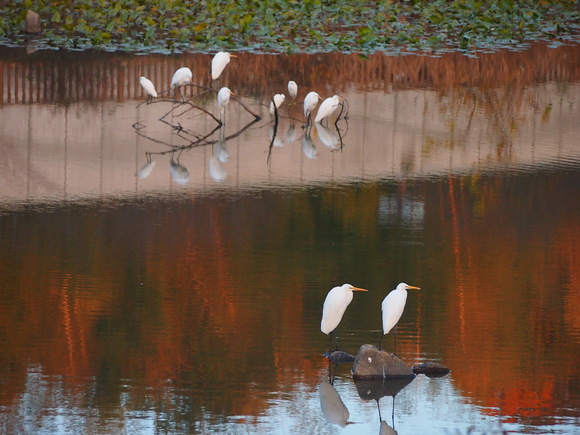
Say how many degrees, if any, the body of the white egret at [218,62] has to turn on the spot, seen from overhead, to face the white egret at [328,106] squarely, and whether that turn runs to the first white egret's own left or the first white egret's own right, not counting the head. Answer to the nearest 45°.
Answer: approximately 45° to the first white egret's own right

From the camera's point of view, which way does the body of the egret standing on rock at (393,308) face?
to the viewer's right

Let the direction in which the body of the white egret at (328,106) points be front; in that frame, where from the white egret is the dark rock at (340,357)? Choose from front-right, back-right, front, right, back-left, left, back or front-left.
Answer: right

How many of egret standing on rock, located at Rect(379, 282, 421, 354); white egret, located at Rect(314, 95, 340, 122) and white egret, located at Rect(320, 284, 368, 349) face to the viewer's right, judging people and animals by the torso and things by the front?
3

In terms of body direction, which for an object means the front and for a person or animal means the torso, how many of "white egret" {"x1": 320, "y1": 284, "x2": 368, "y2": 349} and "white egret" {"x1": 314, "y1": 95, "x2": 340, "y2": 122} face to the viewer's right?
2

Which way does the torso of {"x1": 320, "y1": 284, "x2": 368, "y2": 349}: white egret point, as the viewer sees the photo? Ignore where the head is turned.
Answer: to the viewer's right

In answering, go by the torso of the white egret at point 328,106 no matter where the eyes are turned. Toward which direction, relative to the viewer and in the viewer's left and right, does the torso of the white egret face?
facing to the right of the viewer

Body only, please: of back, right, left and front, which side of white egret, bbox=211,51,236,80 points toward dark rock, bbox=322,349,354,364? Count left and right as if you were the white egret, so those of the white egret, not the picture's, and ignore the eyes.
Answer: right

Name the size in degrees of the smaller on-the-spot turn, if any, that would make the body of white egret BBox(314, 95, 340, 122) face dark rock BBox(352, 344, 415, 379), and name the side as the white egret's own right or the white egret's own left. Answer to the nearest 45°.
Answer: approximately 90° to the white egret's own right

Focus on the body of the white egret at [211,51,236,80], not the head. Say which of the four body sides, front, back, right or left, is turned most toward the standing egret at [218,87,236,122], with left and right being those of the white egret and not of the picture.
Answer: right

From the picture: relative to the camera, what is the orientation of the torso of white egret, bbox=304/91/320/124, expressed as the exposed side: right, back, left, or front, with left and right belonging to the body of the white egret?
right
